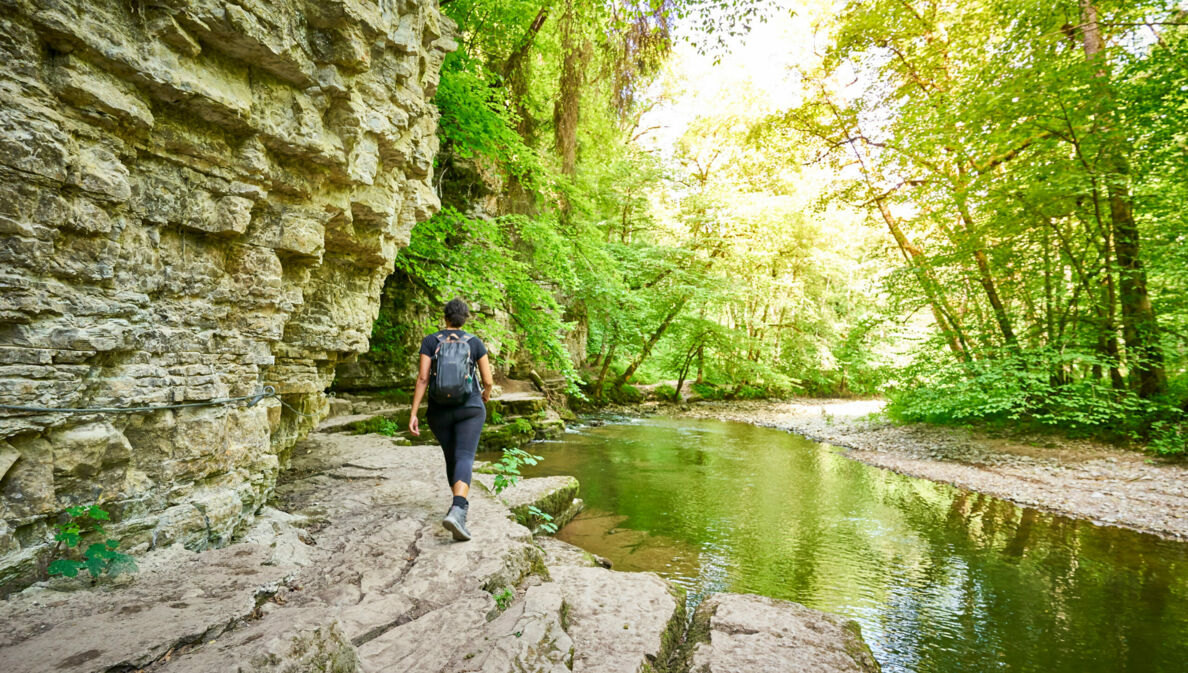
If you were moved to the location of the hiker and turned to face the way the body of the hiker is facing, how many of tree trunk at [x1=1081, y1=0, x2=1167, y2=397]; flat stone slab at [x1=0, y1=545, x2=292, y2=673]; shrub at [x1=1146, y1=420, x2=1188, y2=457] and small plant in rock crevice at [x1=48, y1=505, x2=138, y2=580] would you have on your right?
2

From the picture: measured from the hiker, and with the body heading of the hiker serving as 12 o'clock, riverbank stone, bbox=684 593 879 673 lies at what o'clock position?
The riverbank stone is roughly at 4 o'clock from the hiker.

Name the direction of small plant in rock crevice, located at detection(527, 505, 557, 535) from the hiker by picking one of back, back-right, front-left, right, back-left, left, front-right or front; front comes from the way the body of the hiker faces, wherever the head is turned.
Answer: front-right

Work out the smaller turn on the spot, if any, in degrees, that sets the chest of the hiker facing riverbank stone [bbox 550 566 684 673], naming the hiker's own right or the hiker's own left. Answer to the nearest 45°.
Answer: approximately 135° to the hiker's own right

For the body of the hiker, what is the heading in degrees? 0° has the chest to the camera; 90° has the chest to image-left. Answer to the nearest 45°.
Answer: approximately 180°

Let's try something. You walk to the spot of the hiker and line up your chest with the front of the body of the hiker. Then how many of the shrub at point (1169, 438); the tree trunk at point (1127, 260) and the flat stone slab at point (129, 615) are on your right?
2

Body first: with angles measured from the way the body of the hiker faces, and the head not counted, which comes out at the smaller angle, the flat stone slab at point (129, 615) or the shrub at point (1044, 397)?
the shrub

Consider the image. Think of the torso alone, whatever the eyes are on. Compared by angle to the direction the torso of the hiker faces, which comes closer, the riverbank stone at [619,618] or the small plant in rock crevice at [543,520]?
the small plant in rock crevice

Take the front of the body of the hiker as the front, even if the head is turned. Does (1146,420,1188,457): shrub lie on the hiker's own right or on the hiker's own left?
on the hiker's own right

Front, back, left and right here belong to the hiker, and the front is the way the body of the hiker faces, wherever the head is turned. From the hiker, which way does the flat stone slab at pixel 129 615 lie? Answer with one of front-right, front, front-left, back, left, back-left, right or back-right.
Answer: back-left

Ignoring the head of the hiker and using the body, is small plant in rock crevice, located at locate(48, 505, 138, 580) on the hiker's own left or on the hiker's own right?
on the hiker's own left
